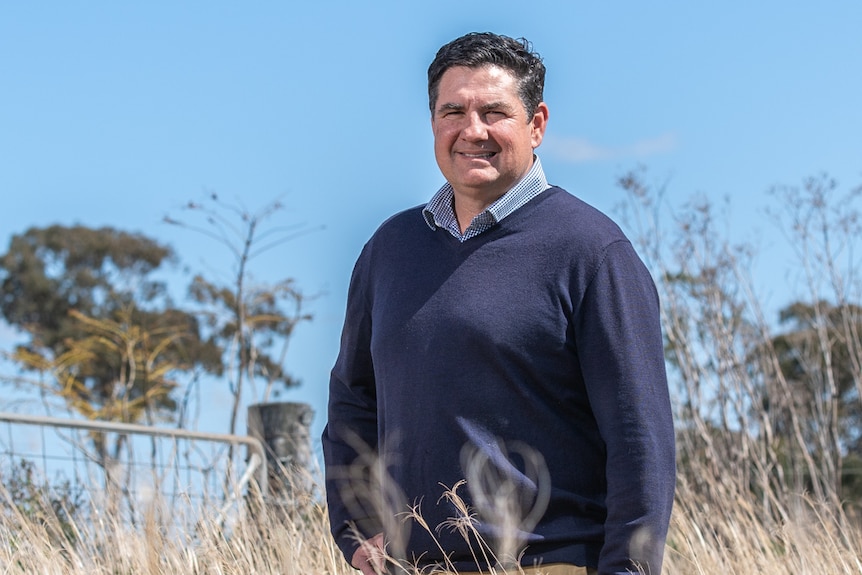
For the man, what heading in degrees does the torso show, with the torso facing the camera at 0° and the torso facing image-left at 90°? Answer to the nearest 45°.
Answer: approximately 45°

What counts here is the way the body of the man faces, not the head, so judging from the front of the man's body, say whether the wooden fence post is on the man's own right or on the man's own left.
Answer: on the man's own right
